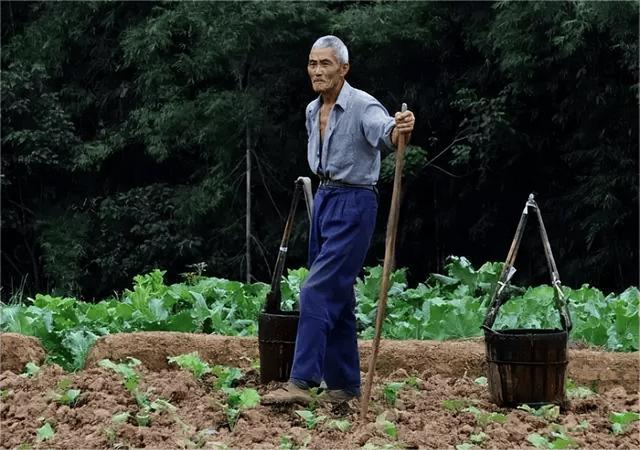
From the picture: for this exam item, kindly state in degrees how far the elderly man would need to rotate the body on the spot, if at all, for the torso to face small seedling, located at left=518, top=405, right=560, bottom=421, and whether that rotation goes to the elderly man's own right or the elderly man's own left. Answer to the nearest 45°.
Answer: approximately 135° to the elderly man's own left

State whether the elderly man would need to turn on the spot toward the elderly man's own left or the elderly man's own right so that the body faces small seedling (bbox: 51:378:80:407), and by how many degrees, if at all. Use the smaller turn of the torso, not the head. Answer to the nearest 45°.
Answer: approximately 45° to the elderly man's own right

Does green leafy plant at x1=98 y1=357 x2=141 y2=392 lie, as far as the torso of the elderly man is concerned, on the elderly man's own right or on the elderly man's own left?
on the elderly man's own right

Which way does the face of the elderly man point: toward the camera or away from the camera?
toward the camera

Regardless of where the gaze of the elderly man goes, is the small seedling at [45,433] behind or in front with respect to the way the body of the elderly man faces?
in front

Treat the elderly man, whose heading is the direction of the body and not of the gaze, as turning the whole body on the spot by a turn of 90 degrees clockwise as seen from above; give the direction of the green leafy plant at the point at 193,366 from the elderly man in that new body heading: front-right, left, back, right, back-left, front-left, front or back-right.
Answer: front

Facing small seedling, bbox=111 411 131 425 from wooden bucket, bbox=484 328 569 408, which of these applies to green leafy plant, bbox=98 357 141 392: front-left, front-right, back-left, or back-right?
front-right

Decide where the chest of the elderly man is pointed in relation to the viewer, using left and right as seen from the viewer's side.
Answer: facing the viewer and to the left of the viewer

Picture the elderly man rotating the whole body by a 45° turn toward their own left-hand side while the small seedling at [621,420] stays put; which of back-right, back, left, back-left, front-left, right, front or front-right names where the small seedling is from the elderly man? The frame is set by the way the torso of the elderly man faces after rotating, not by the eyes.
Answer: left

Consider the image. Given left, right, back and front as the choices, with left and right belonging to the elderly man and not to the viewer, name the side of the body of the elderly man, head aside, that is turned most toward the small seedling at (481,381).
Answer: back
